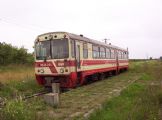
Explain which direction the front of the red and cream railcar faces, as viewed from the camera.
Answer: facing the viewer and to the left of the viewer
